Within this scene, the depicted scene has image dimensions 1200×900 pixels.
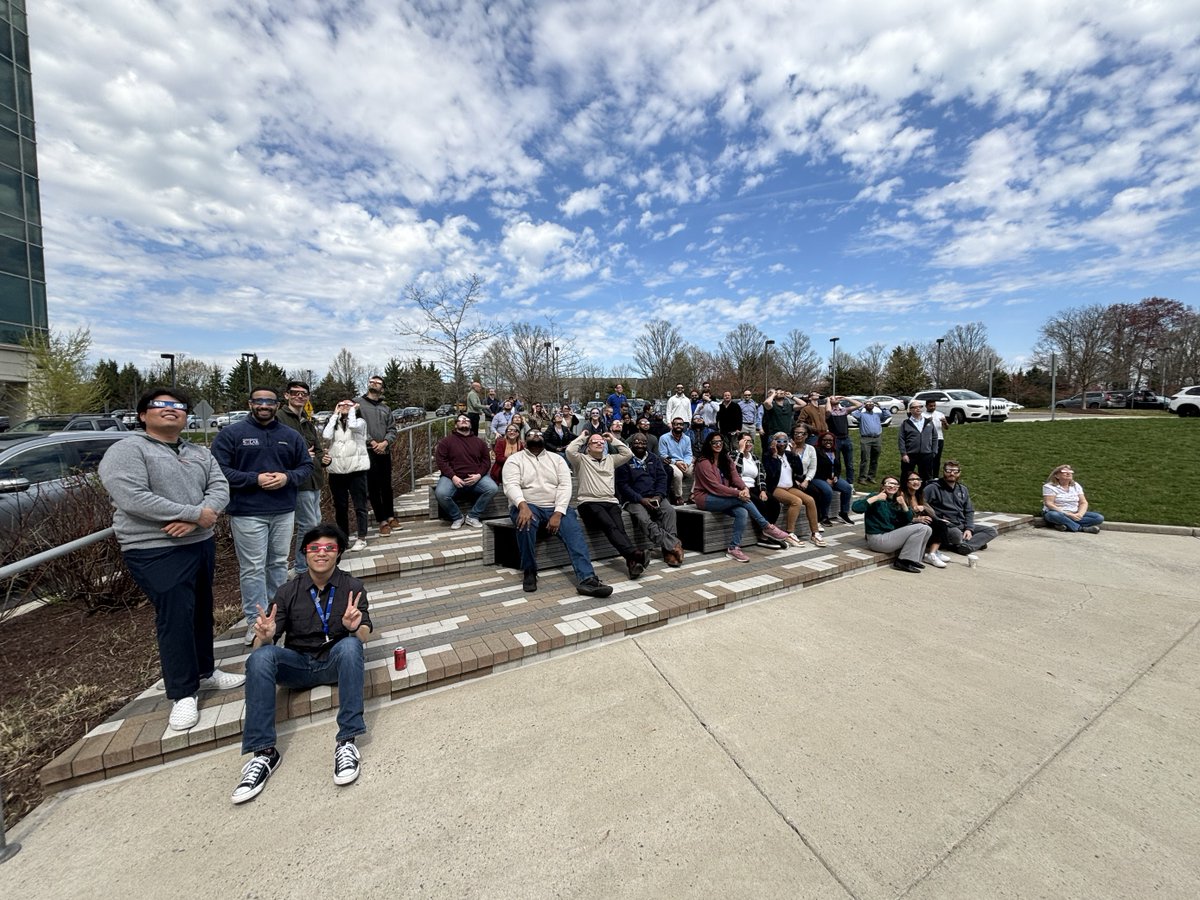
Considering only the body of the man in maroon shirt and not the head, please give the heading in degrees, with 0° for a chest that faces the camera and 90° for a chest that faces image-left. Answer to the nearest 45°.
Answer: approximately 0°

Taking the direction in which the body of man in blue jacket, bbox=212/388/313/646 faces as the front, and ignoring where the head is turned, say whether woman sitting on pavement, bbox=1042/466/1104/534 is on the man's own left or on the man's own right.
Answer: on the man's own left

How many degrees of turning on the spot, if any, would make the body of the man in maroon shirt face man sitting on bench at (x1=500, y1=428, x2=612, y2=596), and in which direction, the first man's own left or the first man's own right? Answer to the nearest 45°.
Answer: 0° — they already face them

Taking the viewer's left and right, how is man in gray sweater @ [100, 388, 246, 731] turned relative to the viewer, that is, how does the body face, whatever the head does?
facing the viewer and to the right of the viewer

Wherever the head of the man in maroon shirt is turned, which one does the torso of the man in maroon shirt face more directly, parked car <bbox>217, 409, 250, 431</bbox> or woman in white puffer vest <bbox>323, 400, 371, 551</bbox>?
the woman in white puffer vest

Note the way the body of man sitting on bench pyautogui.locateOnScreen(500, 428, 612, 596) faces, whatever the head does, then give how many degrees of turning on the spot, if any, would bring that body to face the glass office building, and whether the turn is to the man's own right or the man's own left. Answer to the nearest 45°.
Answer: approximately 135° to the man's own right

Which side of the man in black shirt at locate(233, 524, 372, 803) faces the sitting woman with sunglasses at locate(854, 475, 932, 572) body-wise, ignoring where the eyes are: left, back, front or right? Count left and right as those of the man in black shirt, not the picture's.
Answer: left

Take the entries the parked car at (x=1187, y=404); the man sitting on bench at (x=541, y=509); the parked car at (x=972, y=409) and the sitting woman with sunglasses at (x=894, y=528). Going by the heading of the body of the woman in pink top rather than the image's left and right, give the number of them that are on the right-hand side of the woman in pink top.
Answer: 1
